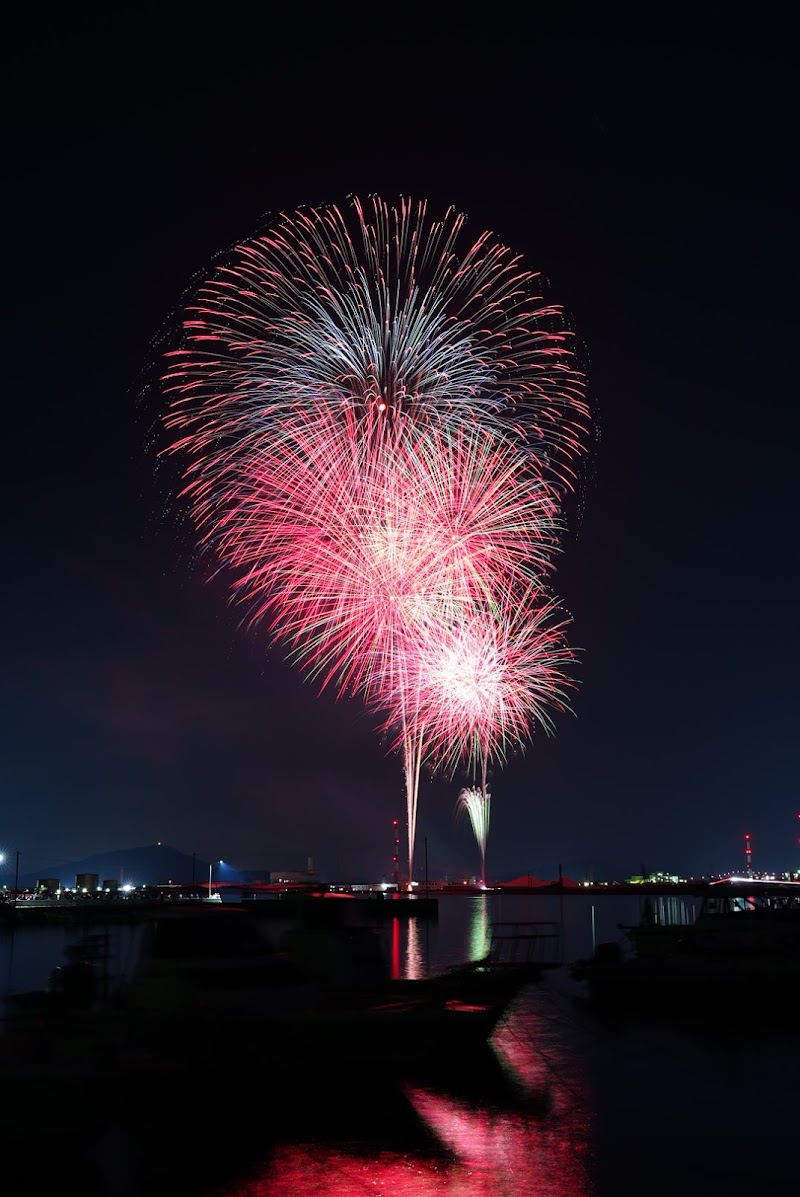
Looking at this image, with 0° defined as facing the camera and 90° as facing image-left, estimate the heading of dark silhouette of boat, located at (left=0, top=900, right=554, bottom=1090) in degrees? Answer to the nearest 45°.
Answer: approximately 270°

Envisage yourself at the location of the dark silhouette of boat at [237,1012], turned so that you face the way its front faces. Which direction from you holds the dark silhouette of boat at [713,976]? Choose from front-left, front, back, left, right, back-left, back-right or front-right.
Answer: front-left
